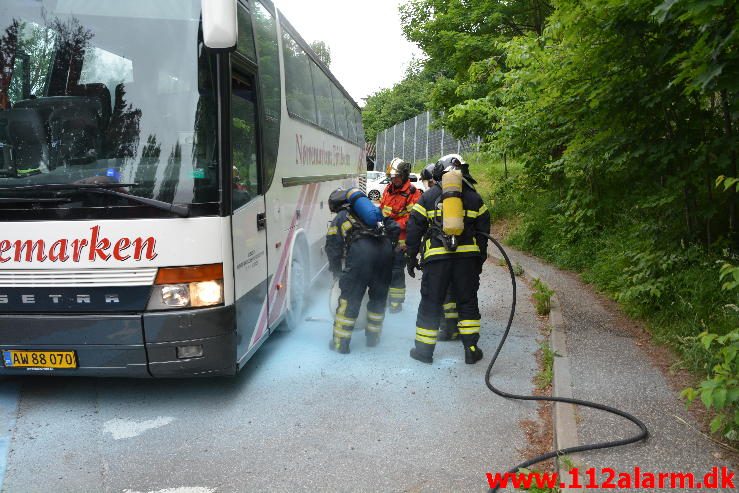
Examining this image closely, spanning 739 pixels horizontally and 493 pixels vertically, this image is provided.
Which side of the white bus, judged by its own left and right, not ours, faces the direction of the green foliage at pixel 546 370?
left

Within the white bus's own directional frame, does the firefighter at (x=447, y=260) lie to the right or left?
on its left

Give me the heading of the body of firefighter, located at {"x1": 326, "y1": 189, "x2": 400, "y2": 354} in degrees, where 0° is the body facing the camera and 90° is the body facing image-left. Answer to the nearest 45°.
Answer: approximately 135°

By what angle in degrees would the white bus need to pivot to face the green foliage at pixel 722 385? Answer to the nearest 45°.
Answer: approximately 45° to its left

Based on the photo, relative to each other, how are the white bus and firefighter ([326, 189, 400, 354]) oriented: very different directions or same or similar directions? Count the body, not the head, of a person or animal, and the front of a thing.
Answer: very different directions

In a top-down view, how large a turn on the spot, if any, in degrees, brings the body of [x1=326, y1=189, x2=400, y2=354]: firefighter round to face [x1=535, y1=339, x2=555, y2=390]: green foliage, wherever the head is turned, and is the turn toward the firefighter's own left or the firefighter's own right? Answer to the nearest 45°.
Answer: approximately 135° to the firefighter's own right

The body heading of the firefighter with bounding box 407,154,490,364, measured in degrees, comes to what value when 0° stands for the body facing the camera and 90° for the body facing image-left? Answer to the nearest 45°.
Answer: approximately 180°

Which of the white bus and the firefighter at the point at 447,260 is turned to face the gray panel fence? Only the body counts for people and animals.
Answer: the firefighter

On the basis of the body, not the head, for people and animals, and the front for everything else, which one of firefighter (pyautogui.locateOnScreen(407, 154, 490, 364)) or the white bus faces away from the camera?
the firefighter

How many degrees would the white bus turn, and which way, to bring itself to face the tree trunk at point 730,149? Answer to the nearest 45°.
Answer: approximately 90° to its left

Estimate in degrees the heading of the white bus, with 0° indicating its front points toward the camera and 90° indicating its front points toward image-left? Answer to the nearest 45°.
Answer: approximately 0°
